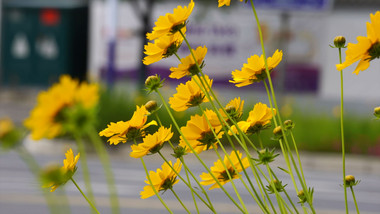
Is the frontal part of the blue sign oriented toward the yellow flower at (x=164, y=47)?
yes

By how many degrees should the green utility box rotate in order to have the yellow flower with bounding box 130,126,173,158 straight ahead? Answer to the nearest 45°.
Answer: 0° — it already faces it

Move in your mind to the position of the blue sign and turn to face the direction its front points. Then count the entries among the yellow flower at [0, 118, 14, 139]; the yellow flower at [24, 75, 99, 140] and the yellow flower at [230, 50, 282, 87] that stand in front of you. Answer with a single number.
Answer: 3

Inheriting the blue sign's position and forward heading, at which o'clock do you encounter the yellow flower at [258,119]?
The yellow flower is roughly at 12 o'clock from the blue sign.

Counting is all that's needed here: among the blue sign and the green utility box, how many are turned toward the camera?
2

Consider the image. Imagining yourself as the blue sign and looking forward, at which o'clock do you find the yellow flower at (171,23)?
The yellow flower is roughly at 12 o'clock from the blue sign.

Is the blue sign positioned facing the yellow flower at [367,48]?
yes

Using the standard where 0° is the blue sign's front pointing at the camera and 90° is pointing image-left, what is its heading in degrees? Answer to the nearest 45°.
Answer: approximately 0°

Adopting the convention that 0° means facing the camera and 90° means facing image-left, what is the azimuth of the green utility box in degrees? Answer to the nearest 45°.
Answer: approximately 0°

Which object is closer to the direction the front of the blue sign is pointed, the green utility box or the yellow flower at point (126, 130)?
the yellow flower

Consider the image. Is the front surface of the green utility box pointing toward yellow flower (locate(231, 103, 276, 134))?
yes

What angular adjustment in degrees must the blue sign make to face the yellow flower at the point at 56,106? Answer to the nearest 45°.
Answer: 0° — it already faces it
